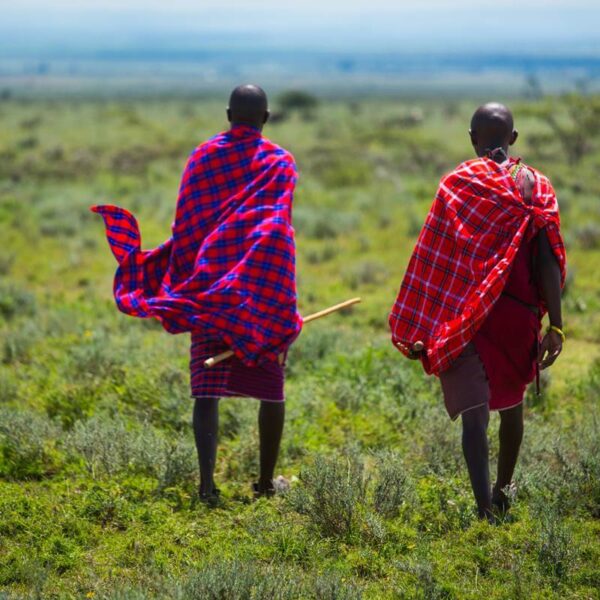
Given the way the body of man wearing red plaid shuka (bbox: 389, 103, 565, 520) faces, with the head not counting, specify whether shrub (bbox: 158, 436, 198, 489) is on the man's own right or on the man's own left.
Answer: on the man's own left

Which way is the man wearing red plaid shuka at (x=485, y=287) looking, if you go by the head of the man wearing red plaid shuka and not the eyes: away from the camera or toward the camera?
away from the camera

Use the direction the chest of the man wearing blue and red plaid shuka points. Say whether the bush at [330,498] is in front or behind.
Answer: behind

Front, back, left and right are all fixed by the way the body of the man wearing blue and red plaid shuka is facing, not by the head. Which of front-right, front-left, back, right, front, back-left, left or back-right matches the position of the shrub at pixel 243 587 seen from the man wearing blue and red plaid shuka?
back

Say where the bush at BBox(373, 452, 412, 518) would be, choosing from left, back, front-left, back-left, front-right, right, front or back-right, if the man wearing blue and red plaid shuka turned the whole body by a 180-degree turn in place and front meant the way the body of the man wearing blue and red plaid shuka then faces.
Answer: front-left

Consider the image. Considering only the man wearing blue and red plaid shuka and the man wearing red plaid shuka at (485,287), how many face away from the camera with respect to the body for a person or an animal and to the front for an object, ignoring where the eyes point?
2

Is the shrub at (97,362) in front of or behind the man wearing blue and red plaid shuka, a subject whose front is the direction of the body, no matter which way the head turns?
in front

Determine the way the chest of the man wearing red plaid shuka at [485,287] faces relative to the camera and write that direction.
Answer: away from the camera

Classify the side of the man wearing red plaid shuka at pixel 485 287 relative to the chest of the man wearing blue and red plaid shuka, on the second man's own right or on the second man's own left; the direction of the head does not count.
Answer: on the second man's own right

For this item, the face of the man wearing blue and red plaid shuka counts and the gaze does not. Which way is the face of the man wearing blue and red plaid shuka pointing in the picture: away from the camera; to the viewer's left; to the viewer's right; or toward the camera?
away from the camera

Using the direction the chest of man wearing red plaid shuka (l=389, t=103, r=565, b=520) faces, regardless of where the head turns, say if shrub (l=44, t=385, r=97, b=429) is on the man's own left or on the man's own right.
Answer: on the man's own left

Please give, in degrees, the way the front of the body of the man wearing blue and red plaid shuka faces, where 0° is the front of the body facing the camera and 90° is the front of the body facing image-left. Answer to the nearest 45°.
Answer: approximately 180°
